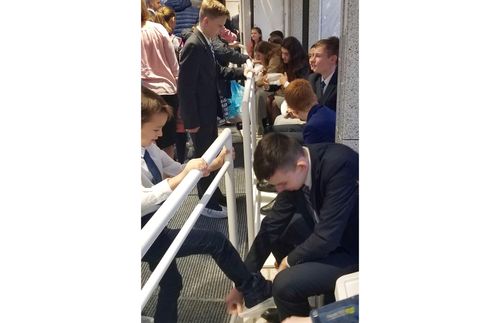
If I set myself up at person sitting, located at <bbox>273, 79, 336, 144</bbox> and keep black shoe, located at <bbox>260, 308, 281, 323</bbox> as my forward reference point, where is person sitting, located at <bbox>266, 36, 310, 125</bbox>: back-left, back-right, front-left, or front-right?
back-right

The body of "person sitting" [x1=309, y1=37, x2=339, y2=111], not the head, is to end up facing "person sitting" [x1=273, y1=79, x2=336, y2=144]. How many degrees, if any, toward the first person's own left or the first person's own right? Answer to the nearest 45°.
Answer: approximately 45° to the first person's own left

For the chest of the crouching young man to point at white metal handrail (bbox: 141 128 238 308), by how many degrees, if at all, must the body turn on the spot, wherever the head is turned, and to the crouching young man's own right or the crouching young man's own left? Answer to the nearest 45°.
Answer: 0° — they already face it

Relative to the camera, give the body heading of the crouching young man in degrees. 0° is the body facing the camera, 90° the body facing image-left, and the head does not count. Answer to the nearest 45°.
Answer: approximately 45°

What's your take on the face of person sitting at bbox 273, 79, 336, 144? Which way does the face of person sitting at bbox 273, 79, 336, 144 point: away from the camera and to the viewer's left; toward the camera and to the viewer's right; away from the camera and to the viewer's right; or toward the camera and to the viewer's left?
away from the camera and to the viewer's left

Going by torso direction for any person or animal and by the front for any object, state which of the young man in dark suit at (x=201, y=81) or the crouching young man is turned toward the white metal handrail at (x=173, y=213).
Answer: the crouching young man

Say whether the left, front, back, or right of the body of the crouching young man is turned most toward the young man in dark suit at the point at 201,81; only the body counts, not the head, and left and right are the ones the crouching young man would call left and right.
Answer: right
